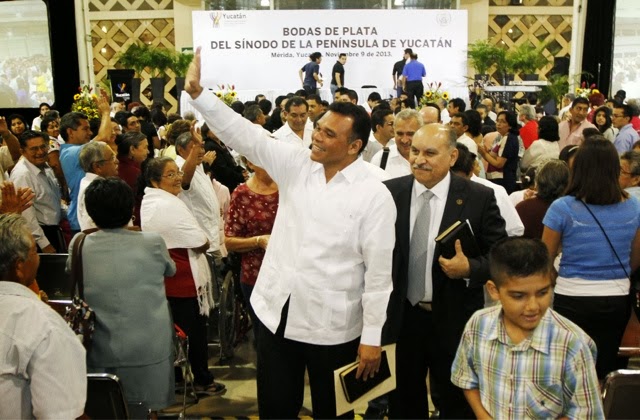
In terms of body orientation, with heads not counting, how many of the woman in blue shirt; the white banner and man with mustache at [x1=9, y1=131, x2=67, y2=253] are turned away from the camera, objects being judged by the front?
1

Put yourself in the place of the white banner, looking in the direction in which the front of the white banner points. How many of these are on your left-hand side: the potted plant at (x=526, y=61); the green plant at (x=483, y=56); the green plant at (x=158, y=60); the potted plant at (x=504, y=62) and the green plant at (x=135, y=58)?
3

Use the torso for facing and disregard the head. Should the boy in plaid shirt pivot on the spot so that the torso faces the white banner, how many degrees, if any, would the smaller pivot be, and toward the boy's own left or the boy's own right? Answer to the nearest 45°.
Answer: approximately 180°

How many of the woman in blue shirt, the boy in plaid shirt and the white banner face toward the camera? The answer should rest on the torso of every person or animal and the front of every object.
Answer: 2

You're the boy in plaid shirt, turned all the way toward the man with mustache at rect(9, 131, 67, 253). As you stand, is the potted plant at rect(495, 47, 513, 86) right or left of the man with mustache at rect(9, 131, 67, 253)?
right

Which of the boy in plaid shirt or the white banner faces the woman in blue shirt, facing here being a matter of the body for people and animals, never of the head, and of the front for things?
the white banner

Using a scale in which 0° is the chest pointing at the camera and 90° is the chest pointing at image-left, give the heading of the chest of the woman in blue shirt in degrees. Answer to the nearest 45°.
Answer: approximately 180°

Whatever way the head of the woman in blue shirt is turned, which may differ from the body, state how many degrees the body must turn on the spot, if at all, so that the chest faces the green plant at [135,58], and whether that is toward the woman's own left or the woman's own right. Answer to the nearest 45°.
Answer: approximately 45° to the woman's own left

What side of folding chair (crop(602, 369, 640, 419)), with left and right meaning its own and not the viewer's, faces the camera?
back

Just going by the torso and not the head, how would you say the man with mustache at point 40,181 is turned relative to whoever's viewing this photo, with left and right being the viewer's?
facing the viewer and to the right of the viewer

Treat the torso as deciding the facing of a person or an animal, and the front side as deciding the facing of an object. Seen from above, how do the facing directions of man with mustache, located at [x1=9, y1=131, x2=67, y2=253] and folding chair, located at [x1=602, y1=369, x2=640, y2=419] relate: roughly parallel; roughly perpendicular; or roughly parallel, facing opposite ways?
roughly perpendicular

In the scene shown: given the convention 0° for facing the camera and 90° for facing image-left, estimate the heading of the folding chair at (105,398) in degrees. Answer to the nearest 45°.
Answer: approximately 180°

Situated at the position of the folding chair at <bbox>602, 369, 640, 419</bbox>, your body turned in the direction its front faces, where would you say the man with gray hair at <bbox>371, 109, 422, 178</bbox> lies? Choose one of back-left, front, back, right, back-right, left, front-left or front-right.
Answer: front-left

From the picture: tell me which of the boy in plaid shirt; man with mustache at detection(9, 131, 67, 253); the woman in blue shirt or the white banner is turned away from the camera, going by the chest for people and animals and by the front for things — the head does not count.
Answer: the woman in blue shirt

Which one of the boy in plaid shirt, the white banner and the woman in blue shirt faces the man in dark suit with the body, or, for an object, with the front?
the white banner

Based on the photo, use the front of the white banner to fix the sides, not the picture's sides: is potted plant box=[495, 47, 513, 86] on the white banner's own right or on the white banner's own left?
on the white banner's own left

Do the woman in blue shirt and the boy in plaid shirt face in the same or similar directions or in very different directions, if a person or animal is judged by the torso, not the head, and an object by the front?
very different directions

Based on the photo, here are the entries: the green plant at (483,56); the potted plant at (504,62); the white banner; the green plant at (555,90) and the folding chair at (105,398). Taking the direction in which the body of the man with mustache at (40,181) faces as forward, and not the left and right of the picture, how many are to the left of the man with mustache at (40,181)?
4
